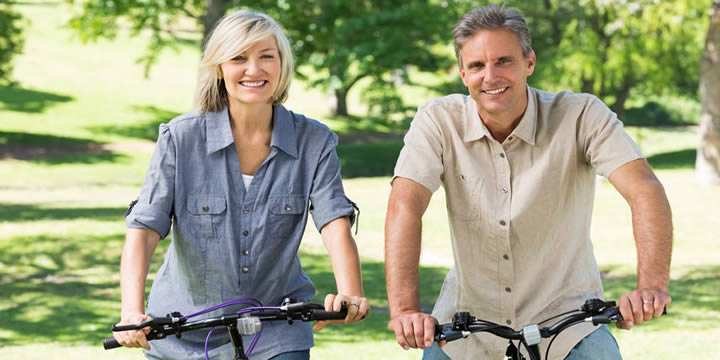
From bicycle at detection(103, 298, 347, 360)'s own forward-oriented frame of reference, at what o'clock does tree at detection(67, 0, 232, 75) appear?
The tree is roughly at 6 o'clock from the bicycle.

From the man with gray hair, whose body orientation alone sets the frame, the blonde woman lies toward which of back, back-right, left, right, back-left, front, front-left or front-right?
right

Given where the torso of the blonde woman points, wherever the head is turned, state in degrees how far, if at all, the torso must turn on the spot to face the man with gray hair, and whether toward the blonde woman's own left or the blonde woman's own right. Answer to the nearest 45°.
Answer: approximately 90° to the blonde woman's own left

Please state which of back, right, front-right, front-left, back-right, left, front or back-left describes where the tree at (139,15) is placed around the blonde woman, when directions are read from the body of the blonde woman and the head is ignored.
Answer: back

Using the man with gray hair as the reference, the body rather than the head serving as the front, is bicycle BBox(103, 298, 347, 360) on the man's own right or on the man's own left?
on the man's own right

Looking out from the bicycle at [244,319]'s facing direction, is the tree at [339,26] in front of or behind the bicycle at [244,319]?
behind

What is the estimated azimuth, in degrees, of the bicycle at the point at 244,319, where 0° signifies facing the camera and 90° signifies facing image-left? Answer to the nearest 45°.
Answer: approximately 0°

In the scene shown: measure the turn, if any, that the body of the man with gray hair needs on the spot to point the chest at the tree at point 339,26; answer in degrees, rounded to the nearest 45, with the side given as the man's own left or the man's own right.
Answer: approximately 180°
